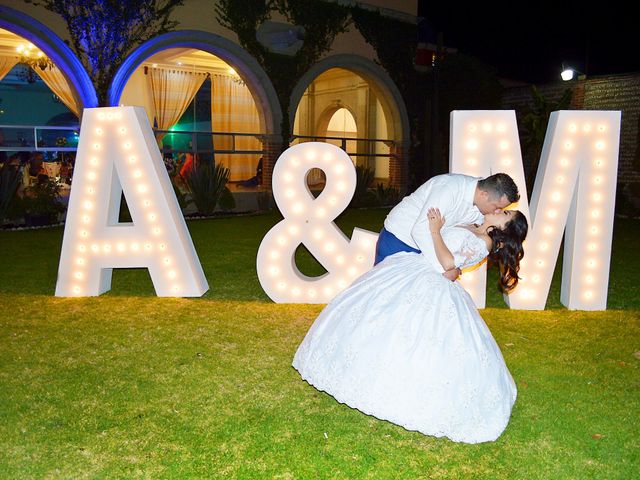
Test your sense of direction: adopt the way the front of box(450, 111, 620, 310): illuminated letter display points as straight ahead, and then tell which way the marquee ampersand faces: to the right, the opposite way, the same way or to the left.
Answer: the same way

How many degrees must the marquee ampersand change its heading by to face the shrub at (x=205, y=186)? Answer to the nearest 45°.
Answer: approximately 180°

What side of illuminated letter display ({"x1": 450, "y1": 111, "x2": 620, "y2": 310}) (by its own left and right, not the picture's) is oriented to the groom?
front

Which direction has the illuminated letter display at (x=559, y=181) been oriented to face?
toward the camera

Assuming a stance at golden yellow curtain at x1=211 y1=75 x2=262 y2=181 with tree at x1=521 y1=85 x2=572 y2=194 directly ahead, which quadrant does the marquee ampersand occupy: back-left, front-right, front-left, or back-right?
front-right

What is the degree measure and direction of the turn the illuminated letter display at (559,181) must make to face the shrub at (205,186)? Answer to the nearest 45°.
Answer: approximately 135° to its right

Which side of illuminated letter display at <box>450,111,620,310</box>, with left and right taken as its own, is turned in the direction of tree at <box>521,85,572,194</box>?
back

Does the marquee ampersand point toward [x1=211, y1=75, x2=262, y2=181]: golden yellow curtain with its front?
no

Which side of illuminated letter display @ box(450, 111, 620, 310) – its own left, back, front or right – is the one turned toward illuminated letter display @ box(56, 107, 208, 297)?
right

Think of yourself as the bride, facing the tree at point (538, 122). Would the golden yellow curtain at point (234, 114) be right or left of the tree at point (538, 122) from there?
left

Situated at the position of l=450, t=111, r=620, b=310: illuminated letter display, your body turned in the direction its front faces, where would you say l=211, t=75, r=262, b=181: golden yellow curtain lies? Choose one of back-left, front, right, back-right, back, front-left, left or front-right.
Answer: back-right

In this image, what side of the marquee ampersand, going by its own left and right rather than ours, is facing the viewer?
front

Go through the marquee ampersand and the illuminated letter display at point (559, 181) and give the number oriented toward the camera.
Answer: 2

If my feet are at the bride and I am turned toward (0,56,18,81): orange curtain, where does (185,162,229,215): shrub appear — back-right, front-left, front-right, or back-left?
front-right

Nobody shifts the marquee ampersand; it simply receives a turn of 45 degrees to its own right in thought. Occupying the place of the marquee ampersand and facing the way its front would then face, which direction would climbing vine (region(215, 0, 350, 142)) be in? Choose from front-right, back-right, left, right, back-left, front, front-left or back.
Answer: back-right

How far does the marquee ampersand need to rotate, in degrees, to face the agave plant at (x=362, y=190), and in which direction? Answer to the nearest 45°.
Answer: approximately 180°

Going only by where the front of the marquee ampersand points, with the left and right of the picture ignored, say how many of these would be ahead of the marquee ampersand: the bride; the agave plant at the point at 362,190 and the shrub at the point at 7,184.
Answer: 1
